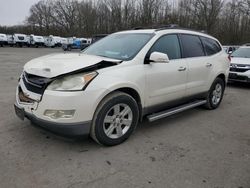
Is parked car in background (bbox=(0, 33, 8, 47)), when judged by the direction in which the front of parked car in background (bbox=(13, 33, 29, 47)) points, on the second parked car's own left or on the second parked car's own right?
on the second parked car's own right

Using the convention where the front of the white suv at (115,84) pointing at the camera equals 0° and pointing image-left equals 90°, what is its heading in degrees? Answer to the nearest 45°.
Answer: approximately 45°

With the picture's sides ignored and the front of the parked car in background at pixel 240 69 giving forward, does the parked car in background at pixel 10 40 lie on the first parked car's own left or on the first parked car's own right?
on the first parked car's own right

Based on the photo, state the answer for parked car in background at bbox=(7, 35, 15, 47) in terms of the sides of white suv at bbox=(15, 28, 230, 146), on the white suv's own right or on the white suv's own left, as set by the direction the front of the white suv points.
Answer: on the white suv's own right

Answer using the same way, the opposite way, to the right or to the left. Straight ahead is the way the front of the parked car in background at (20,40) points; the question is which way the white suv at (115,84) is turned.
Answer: to the right

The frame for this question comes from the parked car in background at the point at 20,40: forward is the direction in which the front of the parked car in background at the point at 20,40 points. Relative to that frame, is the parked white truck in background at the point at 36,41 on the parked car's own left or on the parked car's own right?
on the parked car's own left

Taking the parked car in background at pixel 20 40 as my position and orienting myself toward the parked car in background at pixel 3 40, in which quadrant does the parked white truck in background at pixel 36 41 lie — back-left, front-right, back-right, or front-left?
back-left

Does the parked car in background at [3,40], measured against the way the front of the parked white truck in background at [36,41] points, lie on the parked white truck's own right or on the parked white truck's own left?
on the parked white truck's own right

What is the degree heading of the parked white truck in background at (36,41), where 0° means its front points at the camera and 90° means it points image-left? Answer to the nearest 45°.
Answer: approximately 315°
